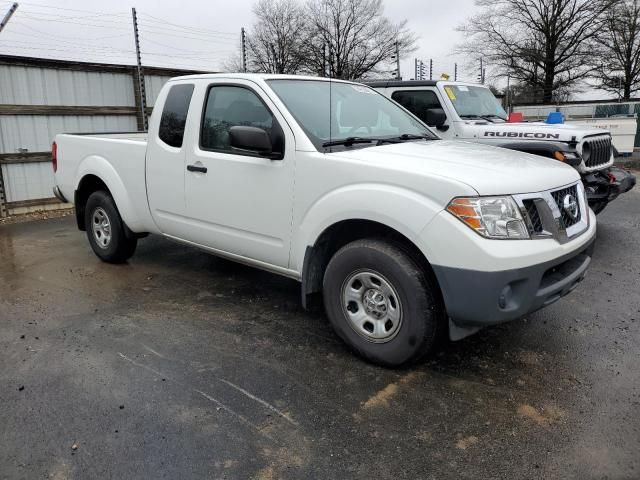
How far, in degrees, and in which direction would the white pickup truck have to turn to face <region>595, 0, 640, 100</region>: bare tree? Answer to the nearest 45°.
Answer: approximately 90° to its left

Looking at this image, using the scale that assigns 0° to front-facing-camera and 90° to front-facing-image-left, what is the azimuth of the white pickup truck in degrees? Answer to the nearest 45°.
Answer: approximately 315°

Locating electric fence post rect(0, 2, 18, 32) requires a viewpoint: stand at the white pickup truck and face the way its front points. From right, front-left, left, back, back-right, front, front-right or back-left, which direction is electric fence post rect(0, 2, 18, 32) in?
back

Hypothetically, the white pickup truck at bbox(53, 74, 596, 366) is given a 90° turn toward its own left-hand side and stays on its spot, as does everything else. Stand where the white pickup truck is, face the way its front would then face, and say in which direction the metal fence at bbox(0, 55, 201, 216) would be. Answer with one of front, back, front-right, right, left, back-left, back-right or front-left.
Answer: left

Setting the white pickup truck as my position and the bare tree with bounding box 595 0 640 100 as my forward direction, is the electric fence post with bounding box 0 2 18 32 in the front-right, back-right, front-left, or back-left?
front-left
